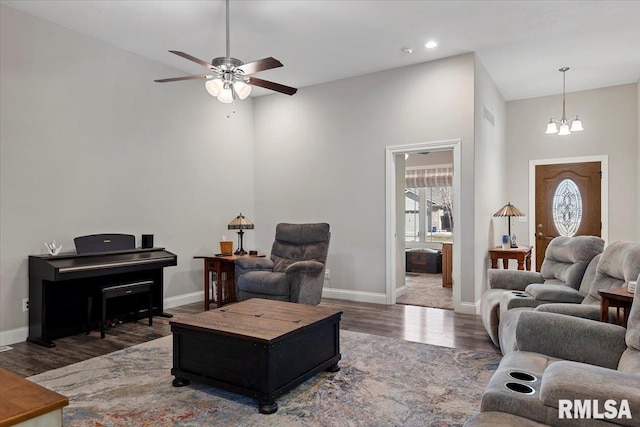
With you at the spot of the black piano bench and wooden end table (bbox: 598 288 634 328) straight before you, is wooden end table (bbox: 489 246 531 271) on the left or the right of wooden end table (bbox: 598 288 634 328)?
left

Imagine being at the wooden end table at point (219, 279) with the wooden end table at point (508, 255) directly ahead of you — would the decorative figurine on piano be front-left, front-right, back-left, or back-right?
back-right

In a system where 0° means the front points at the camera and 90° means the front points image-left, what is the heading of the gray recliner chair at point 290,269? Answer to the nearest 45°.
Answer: approximately 45°

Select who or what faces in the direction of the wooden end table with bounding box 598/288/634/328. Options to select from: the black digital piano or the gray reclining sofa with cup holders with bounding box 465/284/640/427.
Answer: the black digital piano

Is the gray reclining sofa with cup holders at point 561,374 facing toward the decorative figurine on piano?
yes

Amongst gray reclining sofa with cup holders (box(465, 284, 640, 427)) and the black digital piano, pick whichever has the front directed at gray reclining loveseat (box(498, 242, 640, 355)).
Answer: the black digital piano

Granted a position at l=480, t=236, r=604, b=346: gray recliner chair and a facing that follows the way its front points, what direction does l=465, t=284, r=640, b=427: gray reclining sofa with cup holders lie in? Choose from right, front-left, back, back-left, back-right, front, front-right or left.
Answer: front-left

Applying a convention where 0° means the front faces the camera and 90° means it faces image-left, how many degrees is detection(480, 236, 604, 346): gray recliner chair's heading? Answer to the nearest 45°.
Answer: approximately 45°

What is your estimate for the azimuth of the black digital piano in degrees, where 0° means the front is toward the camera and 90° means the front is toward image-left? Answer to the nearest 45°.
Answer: approximately 315°

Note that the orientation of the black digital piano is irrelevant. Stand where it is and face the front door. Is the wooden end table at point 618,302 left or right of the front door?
right

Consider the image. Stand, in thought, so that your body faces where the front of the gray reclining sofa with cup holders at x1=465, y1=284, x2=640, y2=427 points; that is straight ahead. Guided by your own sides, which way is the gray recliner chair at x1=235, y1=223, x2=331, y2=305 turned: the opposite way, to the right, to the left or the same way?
to the left

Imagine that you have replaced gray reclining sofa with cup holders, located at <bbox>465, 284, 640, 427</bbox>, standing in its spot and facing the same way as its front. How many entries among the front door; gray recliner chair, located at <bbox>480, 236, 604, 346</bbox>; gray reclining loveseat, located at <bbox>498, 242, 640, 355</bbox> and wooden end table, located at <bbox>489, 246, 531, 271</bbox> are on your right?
4

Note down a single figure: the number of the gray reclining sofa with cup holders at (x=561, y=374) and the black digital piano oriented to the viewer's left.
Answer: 1

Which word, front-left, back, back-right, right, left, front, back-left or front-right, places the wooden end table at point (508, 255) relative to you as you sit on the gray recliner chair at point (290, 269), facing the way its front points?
back-left

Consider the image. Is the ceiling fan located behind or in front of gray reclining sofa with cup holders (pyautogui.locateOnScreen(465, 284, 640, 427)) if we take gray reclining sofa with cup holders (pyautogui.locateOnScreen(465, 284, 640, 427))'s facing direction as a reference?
in front

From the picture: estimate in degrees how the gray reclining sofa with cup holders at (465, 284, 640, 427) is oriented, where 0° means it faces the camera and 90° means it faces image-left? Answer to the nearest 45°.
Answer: approximately 90°

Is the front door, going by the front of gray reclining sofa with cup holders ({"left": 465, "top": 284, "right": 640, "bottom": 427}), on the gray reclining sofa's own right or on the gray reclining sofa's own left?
on the gray reclining sofa's own right

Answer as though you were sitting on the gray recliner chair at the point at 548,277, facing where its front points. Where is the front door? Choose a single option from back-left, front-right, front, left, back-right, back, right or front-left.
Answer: back-right
